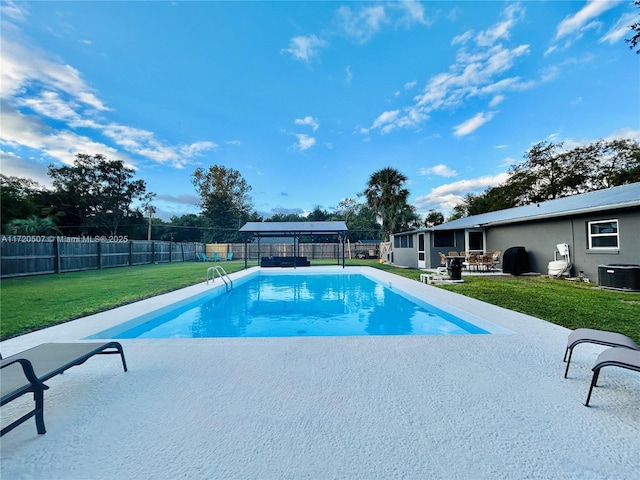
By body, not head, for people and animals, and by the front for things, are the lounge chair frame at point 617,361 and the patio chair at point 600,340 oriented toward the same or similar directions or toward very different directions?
same or similar directions

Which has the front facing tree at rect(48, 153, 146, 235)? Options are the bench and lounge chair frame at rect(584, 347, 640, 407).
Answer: the lounge chair frame

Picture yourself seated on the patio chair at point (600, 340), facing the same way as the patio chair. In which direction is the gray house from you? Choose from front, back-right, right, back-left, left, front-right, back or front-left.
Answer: right

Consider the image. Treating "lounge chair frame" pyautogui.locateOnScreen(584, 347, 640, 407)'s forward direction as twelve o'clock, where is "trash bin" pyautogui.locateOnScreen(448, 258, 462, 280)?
The trash bin is roughly at 2 o'clock from the lounge chair frame.

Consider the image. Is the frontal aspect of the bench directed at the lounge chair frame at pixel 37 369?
yes

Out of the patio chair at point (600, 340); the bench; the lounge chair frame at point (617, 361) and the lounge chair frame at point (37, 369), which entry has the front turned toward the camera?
the bench

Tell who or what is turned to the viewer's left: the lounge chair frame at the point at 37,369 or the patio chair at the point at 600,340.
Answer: the patio chair

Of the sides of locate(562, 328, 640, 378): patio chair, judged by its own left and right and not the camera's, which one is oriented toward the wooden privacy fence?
front

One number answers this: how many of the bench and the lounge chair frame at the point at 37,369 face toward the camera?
1

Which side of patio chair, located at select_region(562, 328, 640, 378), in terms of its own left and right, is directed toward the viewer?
left

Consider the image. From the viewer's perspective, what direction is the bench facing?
toward the camera

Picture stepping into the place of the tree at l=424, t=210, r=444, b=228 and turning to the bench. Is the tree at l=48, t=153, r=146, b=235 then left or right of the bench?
right

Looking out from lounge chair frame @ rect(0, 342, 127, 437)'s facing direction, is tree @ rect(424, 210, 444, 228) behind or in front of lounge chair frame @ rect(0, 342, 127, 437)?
in front

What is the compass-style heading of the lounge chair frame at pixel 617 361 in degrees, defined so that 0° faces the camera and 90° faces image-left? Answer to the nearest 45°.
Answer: approximately 90°

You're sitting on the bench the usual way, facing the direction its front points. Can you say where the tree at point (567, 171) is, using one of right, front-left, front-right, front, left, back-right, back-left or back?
left

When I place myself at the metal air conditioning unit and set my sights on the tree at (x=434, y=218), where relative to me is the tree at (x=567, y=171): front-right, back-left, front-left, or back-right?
front-right
